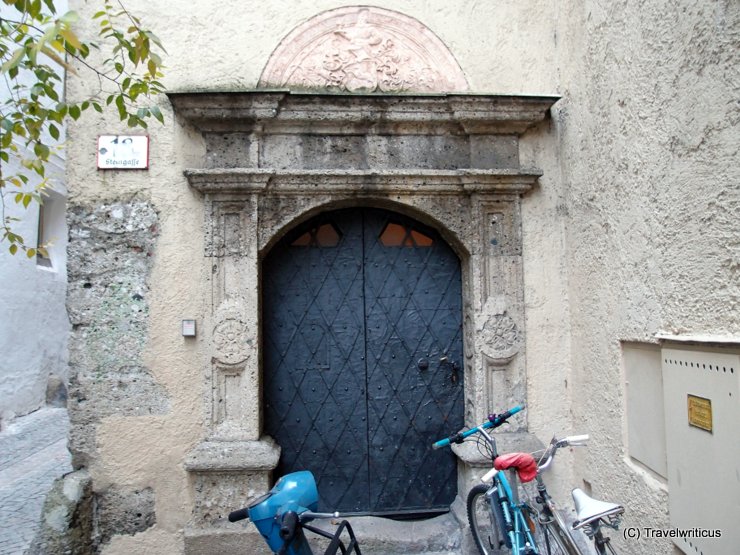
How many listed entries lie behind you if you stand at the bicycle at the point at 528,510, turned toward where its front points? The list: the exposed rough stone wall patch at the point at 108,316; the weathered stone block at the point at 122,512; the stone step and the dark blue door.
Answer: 0

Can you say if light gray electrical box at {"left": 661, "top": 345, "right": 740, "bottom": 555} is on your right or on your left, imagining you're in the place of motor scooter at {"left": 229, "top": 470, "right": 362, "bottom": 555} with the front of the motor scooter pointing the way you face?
on your right

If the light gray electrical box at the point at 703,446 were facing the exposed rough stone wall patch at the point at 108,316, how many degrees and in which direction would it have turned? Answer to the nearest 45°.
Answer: approximately 45° to its right

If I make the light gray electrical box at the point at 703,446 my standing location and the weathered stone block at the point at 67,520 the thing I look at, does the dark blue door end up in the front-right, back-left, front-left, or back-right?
front-right

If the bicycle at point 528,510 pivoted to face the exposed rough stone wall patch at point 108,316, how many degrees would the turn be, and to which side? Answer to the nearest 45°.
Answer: approximately 45° to its left

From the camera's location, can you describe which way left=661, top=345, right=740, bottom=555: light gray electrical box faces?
facing the viewer and to the left of the viewer

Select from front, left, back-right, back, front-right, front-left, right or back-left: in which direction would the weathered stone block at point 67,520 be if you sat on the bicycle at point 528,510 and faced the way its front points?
front-left

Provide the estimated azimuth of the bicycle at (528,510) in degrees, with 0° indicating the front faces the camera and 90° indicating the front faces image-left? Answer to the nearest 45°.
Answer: approximately 135°
